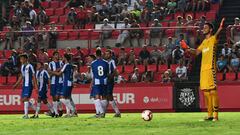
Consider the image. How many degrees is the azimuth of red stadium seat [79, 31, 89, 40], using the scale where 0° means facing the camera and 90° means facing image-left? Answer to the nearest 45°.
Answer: approximately 0°

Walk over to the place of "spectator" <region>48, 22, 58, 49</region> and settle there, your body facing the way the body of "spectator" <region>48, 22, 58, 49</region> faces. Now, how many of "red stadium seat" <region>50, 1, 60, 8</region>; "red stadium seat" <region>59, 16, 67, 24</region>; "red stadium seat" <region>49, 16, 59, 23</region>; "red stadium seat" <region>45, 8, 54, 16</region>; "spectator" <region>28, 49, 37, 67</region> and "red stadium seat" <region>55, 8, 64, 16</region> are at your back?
5

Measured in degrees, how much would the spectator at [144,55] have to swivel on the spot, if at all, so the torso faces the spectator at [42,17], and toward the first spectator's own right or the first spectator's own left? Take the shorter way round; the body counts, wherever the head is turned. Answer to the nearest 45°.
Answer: approximately 135° to the first spectator's own right

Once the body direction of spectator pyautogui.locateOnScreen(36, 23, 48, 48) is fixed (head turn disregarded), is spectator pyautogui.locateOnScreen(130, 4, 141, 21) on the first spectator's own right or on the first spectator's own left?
on the first spectator's own left

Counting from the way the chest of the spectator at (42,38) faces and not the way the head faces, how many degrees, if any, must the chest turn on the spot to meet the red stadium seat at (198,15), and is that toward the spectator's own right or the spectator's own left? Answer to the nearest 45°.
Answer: approximately 90° to the spectator's own left
